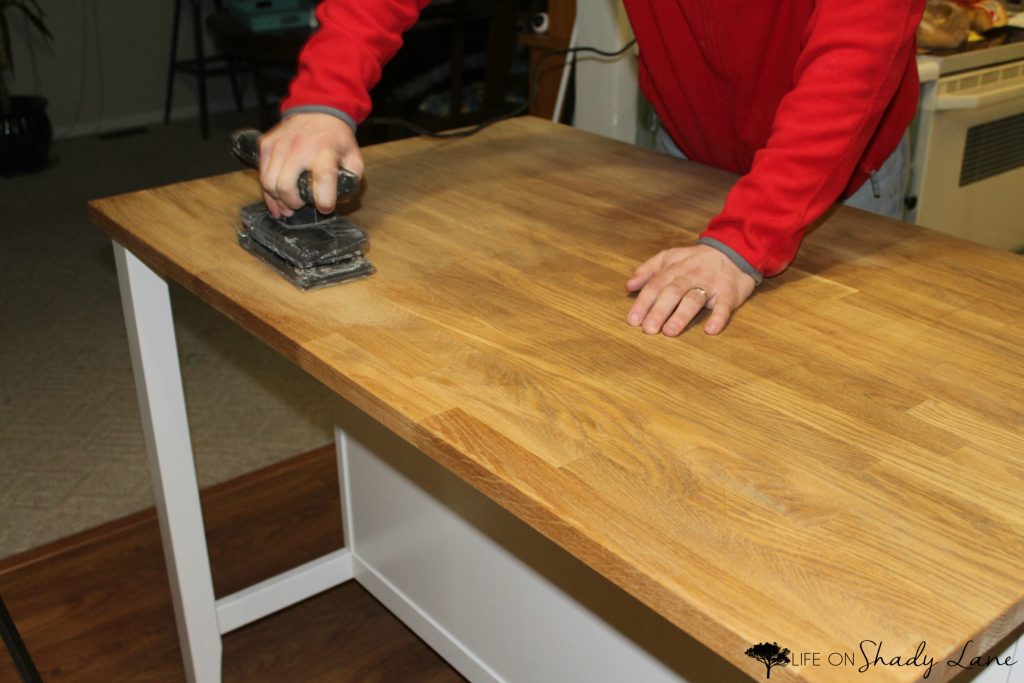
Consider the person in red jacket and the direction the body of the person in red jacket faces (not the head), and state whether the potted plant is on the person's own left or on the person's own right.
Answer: on the person's own right

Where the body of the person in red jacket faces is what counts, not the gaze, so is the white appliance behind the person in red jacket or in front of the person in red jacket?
behind

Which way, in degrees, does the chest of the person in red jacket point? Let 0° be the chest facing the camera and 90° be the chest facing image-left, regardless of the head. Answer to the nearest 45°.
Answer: approximately 45°
